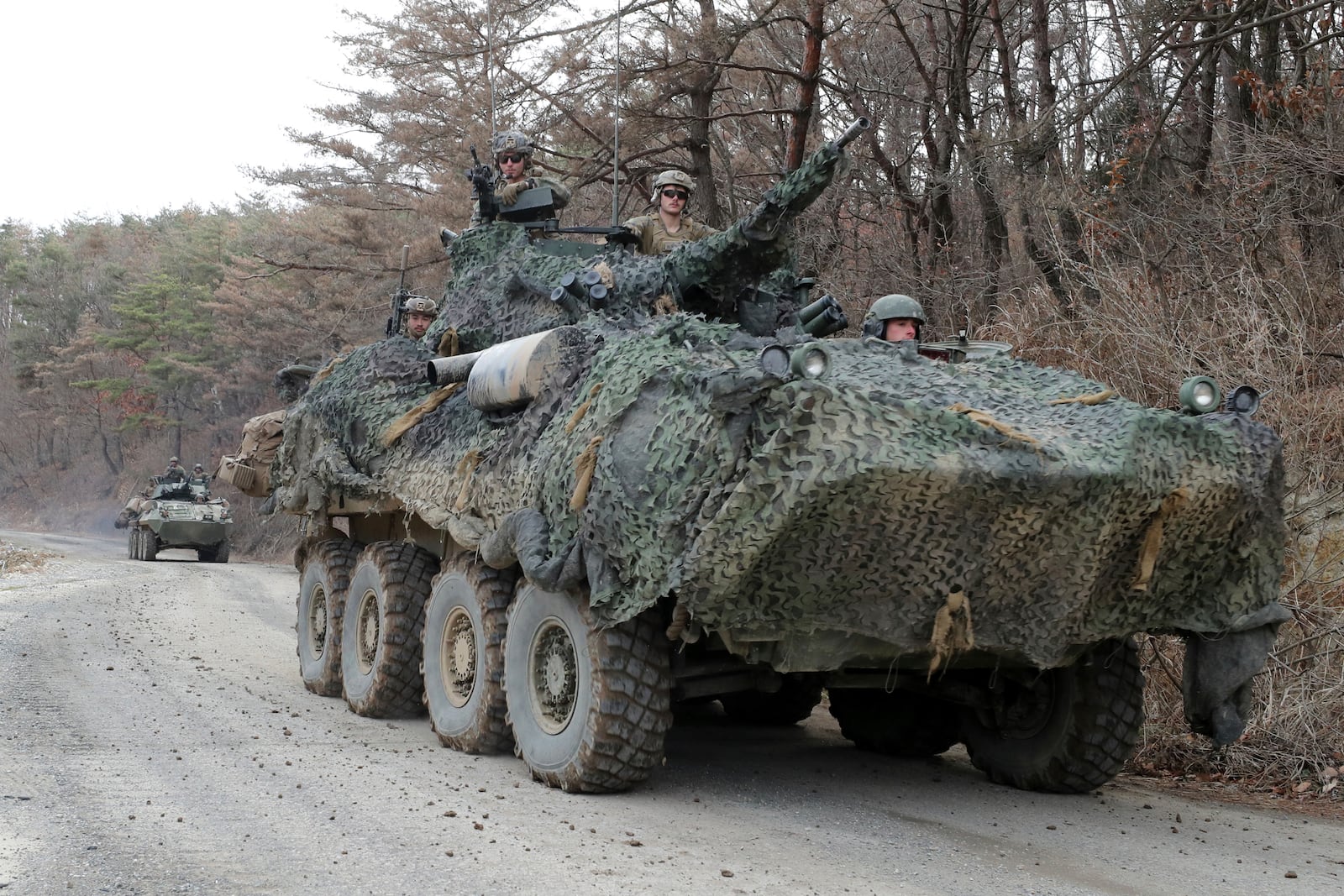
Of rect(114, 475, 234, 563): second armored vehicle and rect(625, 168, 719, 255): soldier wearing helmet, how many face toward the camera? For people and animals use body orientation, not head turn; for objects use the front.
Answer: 2

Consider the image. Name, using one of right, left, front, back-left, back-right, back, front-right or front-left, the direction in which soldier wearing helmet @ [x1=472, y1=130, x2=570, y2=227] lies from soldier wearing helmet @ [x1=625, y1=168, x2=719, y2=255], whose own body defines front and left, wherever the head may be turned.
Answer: back-right

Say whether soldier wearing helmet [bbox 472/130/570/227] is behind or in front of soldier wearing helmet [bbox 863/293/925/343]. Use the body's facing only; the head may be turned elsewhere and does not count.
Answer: behind

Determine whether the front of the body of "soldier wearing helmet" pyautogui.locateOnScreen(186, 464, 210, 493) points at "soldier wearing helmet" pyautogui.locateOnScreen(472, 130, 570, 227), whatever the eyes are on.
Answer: yes

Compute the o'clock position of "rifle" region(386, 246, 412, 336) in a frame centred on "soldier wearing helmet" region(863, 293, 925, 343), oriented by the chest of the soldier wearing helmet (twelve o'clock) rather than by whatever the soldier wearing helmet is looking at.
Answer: The rifle is roughly at 6 o'clock from the soldier wearing helmet.

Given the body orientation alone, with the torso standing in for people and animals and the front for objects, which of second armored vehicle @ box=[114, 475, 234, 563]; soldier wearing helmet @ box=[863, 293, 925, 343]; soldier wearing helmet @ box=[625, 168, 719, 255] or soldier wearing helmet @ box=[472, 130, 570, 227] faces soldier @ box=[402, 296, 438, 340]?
the second armored vehicle

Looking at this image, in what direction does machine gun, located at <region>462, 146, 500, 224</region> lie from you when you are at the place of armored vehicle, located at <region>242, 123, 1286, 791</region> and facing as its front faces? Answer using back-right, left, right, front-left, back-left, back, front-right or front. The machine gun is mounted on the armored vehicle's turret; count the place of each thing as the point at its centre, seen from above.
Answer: back

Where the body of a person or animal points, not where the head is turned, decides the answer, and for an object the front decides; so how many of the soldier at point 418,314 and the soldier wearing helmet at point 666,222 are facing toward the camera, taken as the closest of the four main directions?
2
